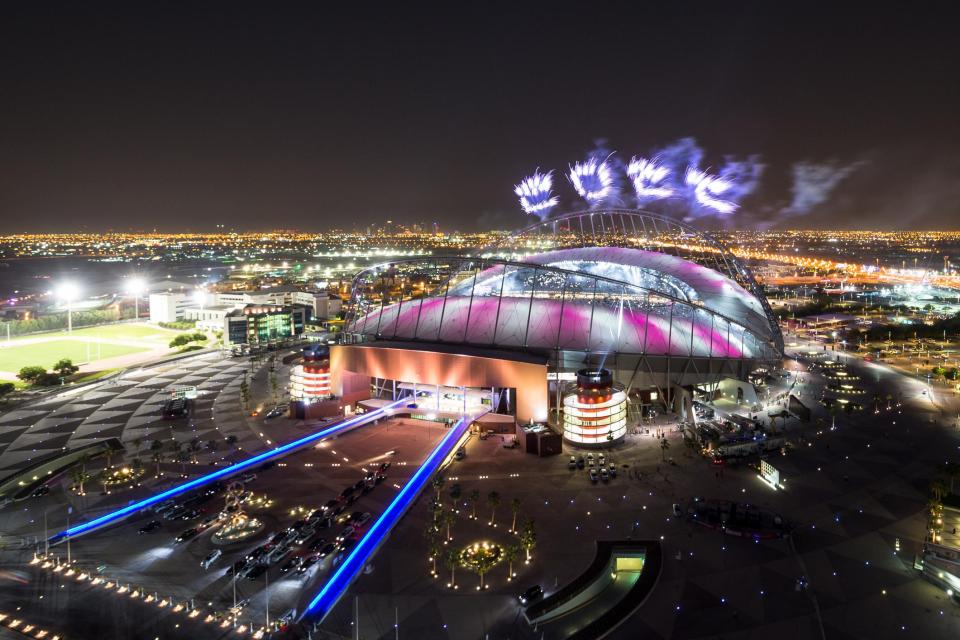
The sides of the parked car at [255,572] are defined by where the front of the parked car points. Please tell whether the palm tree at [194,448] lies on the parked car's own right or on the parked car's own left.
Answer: on the parked car's own right

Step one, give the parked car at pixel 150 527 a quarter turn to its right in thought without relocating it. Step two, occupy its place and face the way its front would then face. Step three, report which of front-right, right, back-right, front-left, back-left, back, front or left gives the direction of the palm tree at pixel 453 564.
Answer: back
